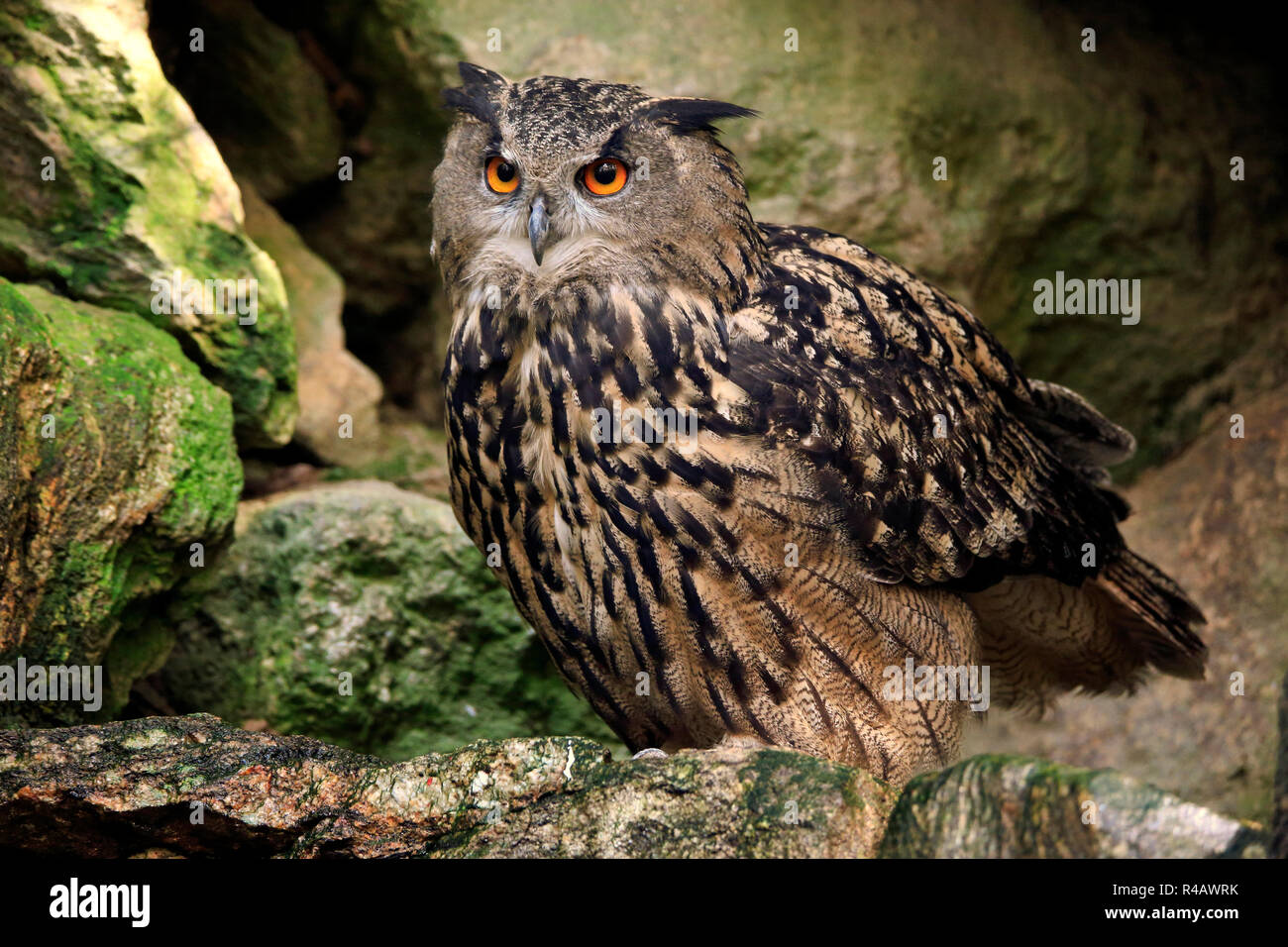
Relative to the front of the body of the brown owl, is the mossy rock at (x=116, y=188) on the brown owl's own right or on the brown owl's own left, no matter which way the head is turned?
on the brown owl's own right

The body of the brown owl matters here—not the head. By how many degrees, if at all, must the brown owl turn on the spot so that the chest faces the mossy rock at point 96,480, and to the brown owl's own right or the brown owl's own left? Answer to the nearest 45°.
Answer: approximately 45° to the brown owl's own right

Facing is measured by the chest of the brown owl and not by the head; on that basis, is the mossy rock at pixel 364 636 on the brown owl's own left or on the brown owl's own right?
on the brown owl's own right

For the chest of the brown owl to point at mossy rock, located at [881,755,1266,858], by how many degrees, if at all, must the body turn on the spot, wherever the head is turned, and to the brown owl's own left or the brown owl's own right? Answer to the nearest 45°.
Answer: approximately 90° to the brown owl's own left

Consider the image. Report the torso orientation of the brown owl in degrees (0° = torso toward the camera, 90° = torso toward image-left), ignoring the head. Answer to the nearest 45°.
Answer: approximately 45°
